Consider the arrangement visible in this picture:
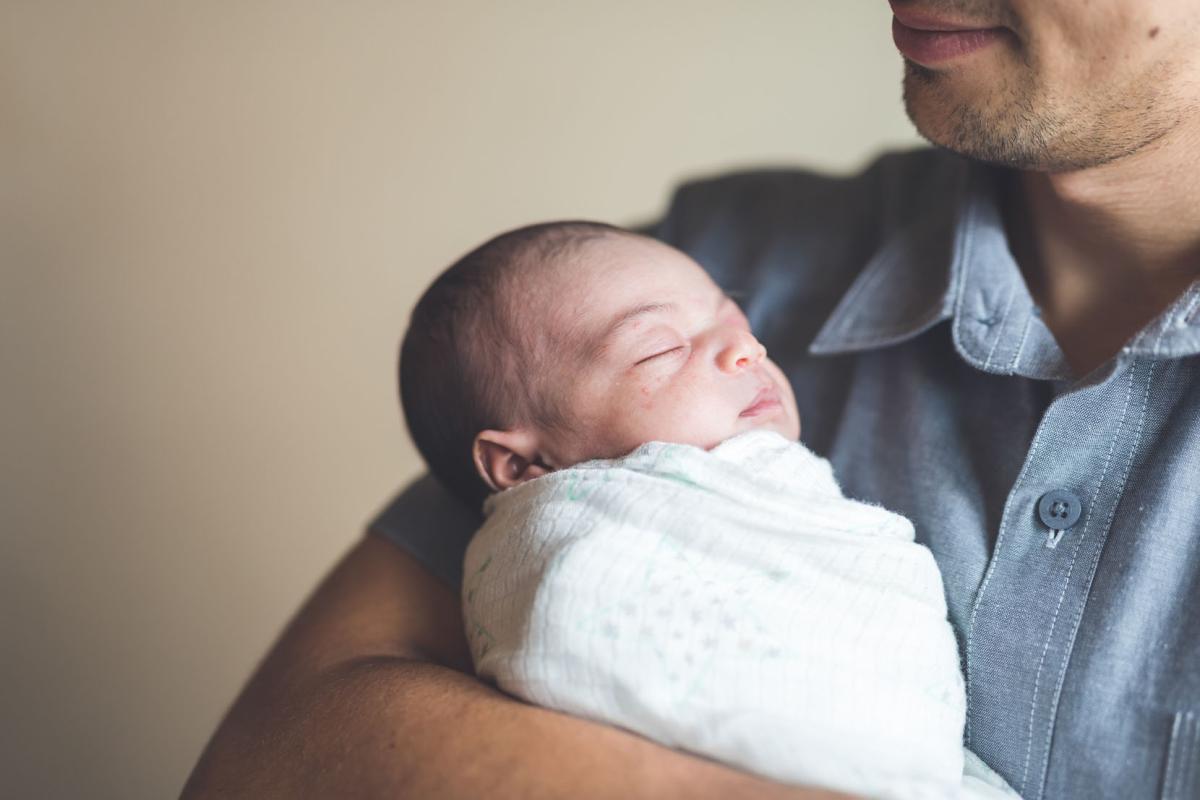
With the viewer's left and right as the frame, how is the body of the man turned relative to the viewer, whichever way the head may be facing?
facing the viewer and to the left of the viewer

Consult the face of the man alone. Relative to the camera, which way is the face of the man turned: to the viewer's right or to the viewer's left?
to the viewer's left
